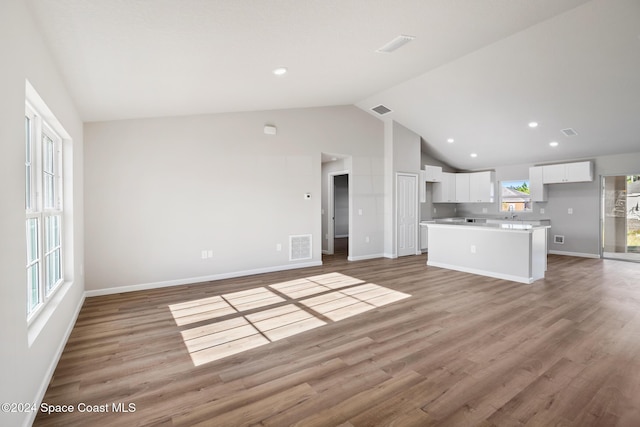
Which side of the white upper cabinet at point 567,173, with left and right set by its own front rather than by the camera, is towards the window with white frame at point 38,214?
front

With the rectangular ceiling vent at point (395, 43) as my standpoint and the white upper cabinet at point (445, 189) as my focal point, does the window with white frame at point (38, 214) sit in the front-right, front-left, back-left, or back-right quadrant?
back-left

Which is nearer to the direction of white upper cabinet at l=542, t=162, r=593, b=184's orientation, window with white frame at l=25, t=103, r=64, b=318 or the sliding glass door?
the window with white frame

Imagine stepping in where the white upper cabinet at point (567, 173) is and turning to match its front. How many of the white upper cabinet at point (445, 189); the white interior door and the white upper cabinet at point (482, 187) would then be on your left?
0

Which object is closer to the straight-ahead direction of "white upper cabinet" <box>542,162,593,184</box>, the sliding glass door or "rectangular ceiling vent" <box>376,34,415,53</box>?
the rectangular ceiling vent

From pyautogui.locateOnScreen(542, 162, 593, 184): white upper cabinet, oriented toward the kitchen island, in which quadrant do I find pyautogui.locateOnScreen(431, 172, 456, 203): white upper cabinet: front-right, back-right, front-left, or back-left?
front-right

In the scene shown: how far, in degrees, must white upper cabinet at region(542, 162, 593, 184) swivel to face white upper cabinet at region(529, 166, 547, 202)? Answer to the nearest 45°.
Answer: approximately 90° to its right

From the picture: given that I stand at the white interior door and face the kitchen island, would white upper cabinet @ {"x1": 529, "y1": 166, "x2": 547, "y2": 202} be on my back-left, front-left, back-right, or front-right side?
front-left

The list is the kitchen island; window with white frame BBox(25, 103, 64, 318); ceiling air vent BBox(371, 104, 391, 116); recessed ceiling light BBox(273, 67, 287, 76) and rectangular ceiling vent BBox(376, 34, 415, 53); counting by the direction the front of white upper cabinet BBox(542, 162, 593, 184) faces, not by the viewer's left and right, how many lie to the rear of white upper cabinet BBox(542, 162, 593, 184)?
0

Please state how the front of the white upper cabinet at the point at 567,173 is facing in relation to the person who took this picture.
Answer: facing the viewer

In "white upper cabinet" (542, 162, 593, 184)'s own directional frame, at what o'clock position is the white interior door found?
The white interior door is roughly at 2 o'clock from the white upper cabinet.

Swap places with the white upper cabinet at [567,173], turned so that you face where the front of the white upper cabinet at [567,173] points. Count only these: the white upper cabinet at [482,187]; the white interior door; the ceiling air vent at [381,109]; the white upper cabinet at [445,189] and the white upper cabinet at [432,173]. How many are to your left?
0

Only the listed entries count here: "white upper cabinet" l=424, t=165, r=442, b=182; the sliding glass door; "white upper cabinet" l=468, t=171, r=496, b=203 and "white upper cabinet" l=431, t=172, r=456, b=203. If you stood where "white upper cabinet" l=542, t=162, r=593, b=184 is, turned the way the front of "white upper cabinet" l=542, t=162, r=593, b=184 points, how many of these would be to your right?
3

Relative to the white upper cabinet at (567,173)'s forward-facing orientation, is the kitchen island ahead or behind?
ahead

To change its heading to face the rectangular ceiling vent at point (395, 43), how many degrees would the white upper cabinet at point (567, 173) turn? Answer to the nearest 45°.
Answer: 0° — it already faces it

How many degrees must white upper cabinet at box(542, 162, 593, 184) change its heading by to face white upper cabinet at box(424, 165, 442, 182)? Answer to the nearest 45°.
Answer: approximately 90° to its right

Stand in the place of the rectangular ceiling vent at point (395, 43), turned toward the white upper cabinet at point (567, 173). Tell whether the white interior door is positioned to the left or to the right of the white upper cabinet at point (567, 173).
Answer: left

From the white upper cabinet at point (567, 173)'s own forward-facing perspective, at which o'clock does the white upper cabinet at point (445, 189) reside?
the white upper cabinet at point (445, 189) is roughly at 3 o'clock from the white upper cabinet at point (567, 173).

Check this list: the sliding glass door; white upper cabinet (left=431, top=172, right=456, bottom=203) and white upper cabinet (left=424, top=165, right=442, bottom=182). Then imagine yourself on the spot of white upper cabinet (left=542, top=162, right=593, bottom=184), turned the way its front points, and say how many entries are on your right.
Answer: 2

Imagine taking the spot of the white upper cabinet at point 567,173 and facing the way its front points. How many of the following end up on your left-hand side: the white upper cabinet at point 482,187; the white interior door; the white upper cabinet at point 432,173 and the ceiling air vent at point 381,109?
0

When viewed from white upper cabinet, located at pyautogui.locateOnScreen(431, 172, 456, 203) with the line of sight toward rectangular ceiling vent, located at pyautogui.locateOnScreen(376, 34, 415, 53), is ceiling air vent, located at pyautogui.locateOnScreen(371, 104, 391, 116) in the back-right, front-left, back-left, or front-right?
front-right

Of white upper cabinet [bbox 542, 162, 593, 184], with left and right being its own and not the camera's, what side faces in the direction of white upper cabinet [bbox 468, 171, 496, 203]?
right

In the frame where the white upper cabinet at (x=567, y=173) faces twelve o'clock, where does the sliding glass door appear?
The sliding glass door is roughly at 8 o'clock from the white upper cabinet.

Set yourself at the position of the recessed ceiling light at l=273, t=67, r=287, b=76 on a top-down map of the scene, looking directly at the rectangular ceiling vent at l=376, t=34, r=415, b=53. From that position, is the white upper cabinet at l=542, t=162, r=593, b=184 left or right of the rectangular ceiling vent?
left

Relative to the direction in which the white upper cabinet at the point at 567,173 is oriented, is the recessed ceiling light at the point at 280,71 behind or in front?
in front
